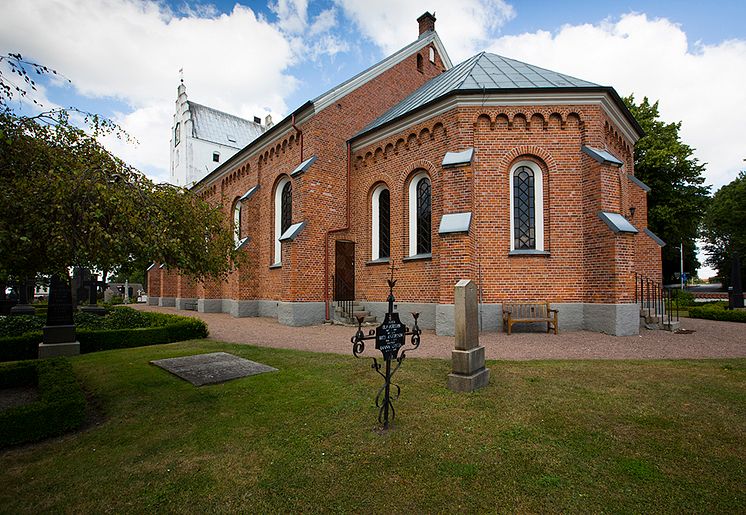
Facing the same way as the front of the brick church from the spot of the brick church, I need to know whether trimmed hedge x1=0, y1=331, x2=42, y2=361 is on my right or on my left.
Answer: on my left

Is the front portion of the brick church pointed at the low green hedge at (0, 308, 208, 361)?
no

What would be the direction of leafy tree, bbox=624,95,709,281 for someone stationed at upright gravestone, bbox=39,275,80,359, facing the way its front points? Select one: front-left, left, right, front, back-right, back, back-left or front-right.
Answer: left

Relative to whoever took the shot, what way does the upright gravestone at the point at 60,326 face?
facing the viewer

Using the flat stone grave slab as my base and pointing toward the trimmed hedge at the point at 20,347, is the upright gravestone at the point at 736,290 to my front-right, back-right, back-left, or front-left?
back-right

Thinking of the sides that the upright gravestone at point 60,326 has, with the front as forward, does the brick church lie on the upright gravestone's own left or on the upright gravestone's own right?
on the upright gravestone's own left

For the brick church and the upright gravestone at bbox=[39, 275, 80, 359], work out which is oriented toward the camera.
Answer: the upright gravestone

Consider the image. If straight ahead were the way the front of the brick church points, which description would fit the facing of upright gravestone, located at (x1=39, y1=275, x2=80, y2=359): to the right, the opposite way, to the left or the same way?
the opposite way

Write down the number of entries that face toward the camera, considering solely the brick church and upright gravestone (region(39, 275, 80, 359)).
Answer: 1

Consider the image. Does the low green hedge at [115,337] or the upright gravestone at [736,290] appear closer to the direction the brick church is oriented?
the low green hedge
